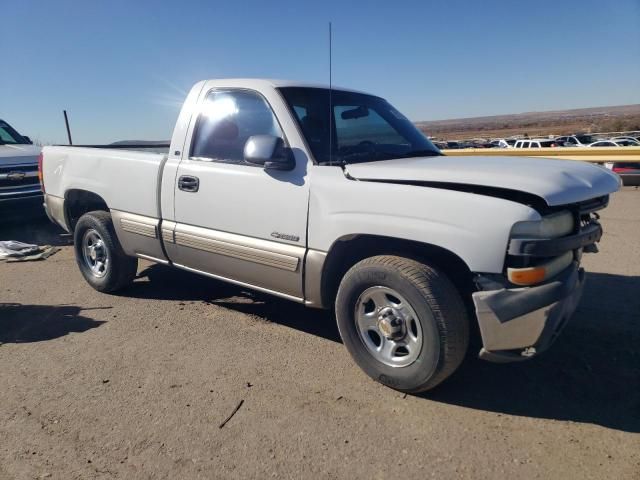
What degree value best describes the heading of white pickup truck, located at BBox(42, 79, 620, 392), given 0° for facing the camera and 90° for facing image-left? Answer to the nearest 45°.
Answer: approximately 315°
